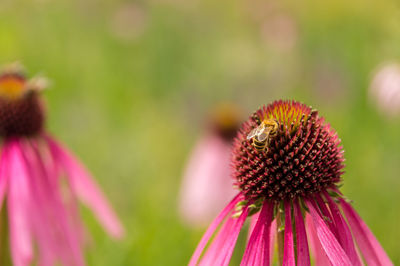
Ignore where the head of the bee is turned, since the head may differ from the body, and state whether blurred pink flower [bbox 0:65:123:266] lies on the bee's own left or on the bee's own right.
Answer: on the bee's own left
